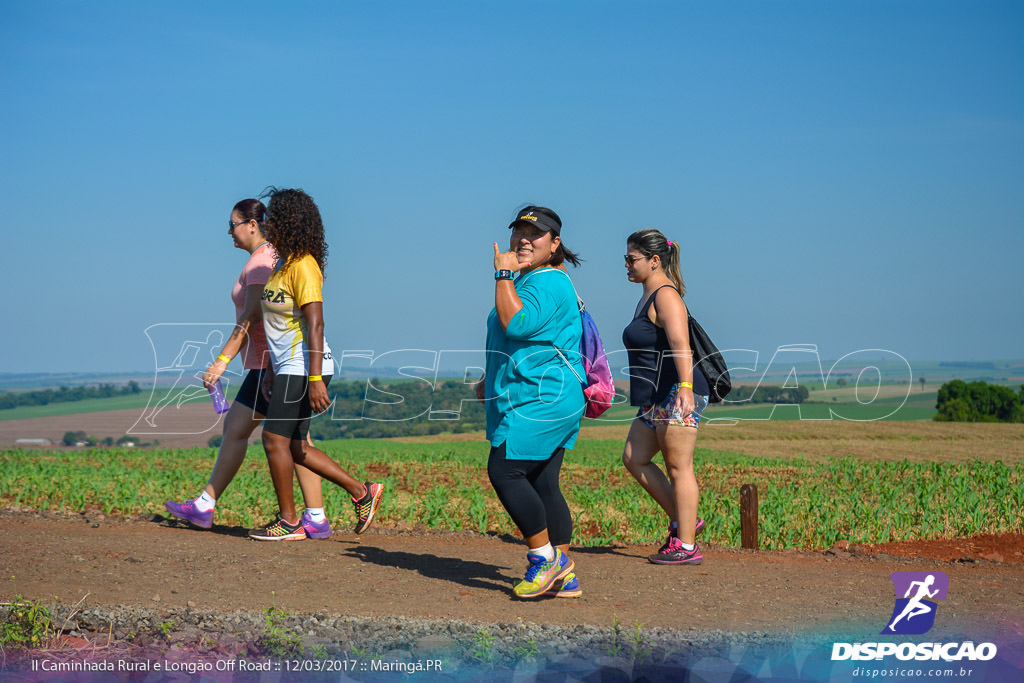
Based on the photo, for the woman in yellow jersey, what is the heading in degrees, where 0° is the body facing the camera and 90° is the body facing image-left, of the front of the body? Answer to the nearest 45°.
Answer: approximately 90°

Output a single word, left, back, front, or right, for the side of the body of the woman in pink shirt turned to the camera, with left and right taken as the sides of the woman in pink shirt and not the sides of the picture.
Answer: left

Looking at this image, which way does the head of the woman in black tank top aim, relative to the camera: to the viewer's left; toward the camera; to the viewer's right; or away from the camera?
to the viewer's left

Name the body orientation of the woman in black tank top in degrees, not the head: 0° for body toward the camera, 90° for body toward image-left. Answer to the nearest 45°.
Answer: approximately 90°

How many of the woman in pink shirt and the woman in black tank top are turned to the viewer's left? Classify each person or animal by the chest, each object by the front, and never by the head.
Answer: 2

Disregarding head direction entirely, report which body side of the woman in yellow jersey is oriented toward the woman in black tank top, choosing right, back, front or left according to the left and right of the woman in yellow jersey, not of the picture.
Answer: back

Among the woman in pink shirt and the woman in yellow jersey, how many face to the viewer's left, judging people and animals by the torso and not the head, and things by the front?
2

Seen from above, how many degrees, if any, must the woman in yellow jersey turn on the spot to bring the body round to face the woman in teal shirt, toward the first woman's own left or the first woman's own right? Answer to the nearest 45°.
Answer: approximately 135° to the first woman's own left
